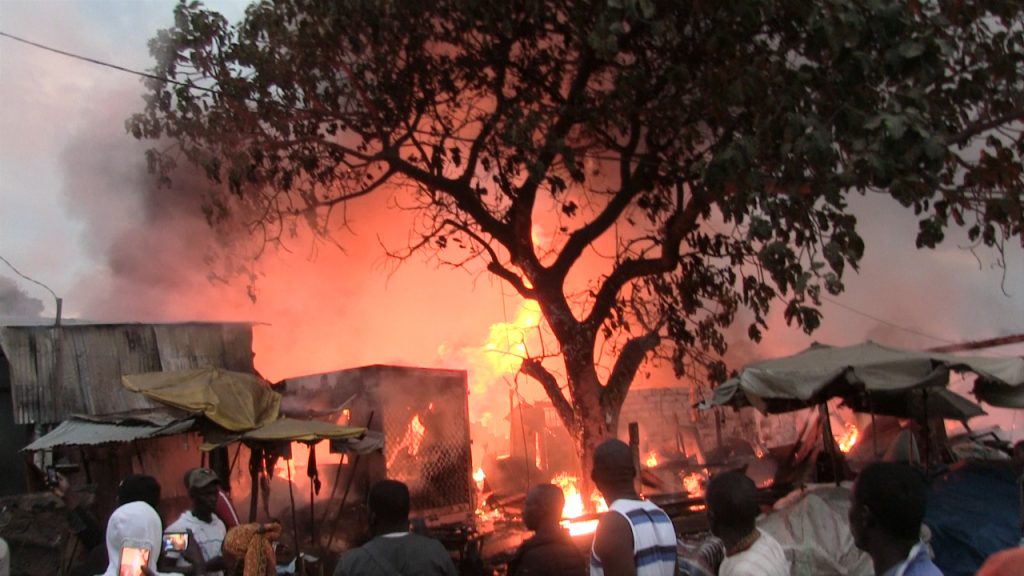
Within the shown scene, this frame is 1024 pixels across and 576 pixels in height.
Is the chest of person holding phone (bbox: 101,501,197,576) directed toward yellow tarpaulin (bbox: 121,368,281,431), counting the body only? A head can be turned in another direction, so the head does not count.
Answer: yes

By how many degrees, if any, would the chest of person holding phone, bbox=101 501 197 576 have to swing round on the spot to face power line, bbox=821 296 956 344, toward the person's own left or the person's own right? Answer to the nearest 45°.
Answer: approximately 45° to the person's own right

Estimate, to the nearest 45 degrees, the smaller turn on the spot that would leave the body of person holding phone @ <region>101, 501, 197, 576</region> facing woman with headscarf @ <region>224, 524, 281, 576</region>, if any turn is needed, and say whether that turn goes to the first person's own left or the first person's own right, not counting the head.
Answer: approximately 45° to the first person's own right

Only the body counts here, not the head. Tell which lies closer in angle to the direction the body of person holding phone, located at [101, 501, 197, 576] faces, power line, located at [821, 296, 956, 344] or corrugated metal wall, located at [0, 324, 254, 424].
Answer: the corrugated metal wall

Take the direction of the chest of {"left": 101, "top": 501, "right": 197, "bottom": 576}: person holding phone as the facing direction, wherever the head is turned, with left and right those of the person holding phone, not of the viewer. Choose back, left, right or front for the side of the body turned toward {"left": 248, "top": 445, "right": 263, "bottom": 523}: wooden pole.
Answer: front

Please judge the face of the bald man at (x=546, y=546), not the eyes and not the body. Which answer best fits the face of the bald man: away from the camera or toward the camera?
away from the camera

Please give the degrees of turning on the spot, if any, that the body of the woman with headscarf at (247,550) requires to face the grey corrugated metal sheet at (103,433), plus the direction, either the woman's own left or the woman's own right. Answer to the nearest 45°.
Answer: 0° — they already face it

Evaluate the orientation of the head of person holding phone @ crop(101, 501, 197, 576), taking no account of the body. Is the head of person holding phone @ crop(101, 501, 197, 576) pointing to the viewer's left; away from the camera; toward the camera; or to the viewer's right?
away from the camera

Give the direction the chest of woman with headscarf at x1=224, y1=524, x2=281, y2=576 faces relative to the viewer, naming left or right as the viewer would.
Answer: facing away from the viewer

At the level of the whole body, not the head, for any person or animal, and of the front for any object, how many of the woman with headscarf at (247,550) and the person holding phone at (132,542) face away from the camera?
2

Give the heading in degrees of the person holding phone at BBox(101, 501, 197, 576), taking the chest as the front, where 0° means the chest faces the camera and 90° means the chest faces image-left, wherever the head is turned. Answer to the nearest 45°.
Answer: approximately 180°

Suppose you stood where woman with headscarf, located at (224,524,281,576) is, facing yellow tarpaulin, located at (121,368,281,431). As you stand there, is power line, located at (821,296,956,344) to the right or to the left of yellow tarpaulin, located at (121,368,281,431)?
right
